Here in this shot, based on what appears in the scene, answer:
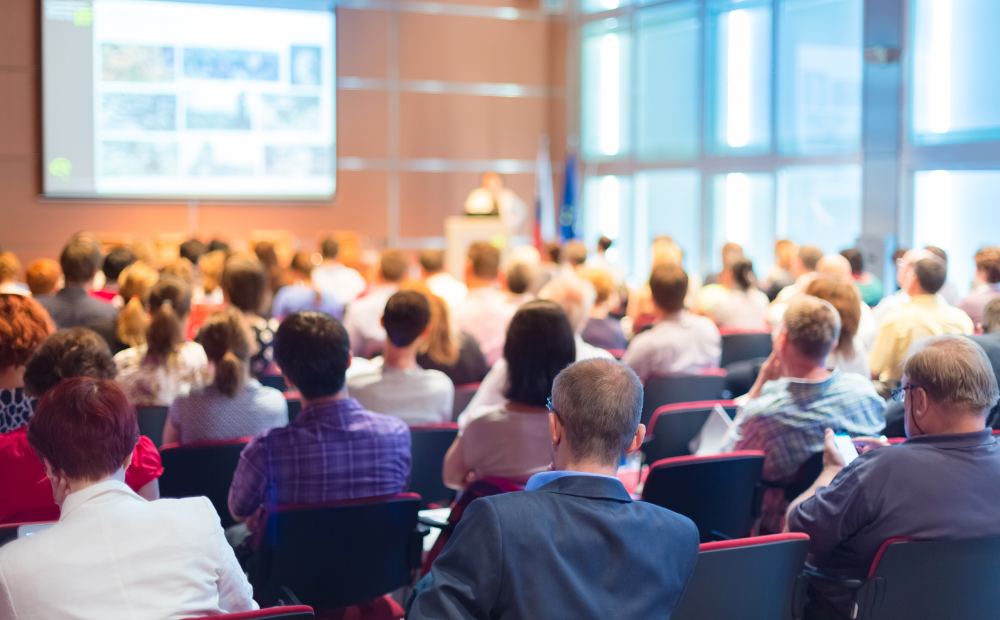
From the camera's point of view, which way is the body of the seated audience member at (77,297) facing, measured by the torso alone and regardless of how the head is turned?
away from the camera

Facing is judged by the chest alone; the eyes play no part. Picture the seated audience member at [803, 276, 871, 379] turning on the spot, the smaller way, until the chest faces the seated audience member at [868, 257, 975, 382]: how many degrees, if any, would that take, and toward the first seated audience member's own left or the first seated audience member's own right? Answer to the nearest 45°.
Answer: approximately 45° to the first seated audience member's own right

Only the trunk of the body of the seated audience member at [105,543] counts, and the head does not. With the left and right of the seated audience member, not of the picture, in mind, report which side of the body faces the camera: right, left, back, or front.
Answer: back

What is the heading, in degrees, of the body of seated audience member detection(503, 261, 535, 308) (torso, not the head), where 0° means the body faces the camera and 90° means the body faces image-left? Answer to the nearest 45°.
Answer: approximately 180°

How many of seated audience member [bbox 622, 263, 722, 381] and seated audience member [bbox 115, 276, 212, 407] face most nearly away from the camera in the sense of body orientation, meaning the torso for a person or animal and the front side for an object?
2

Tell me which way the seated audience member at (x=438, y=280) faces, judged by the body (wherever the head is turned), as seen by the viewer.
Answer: away from the camera

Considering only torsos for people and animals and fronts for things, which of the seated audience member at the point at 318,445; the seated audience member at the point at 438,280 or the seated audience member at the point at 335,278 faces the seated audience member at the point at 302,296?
the seated audience member at the point at 318,445

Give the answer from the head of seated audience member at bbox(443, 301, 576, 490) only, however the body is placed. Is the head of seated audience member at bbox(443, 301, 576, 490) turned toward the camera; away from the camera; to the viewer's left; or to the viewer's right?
away from the camera

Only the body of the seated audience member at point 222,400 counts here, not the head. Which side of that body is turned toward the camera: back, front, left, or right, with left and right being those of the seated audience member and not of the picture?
back

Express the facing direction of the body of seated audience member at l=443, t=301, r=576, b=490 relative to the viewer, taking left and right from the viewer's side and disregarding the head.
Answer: facing away from the viewer

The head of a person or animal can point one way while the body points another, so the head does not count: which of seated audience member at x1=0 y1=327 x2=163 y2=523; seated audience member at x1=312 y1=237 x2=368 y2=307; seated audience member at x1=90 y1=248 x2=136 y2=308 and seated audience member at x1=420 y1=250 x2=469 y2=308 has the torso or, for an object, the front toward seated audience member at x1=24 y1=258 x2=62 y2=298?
seated audience member at x1=0 y1=327 x2=163 y2=523

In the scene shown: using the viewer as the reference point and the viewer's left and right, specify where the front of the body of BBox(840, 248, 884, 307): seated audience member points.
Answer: facing away from the viewer and to the left of the viewer
